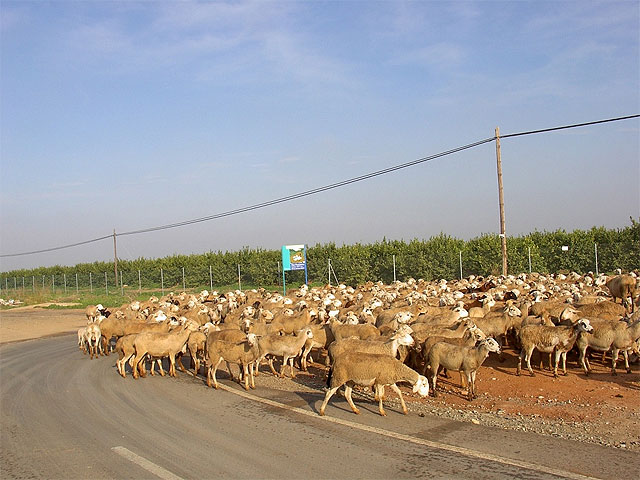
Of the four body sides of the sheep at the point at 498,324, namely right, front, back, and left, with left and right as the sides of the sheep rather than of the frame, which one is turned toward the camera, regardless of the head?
right

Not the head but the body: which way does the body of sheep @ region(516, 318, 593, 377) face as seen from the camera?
to the viewer's right

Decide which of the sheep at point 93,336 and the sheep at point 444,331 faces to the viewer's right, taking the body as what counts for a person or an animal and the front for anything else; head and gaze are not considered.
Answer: the sheep at point 444,331

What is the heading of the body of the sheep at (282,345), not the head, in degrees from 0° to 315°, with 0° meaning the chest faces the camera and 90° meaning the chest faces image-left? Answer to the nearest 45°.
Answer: approximately 270°

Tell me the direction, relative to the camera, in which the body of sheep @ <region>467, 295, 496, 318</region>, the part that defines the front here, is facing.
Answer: to the viewer's right

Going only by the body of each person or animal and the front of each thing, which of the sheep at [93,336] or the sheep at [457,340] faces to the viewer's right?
the sheep at [457,340]

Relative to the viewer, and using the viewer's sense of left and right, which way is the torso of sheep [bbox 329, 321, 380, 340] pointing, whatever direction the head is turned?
facing to the right of the viewer

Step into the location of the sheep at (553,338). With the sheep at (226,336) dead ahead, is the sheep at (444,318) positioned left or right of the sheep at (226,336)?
right

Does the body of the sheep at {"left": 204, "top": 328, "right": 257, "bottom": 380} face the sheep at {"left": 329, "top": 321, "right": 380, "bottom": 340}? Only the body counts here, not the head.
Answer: yes
